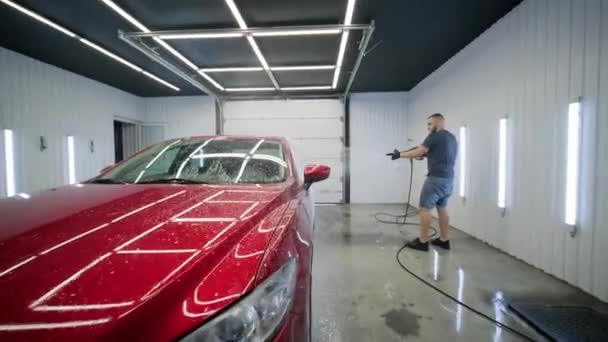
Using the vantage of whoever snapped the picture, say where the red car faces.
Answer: facing the viewer and to the left of the viewer

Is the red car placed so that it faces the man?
no

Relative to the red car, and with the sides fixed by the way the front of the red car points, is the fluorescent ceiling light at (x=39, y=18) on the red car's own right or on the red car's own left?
on the red car's own right

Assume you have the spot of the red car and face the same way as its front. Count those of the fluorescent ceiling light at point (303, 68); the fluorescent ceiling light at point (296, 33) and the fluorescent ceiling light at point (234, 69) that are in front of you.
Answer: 0

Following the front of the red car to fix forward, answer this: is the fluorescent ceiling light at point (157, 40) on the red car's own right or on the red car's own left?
on the red car's own right

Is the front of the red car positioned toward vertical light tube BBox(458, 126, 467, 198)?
no

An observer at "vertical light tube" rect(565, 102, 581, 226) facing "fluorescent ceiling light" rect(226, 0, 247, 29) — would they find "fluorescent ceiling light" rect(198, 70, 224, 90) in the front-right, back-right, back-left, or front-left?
front-right

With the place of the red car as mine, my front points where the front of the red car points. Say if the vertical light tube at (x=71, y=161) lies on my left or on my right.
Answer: on my right

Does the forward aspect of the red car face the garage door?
no

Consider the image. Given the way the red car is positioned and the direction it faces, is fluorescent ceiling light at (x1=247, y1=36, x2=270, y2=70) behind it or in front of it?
behind

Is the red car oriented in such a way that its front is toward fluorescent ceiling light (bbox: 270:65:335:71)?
no

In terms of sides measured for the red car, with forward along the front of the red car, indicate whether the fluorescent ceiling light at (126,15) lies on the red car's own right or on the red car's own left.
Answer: on the red car's own right
